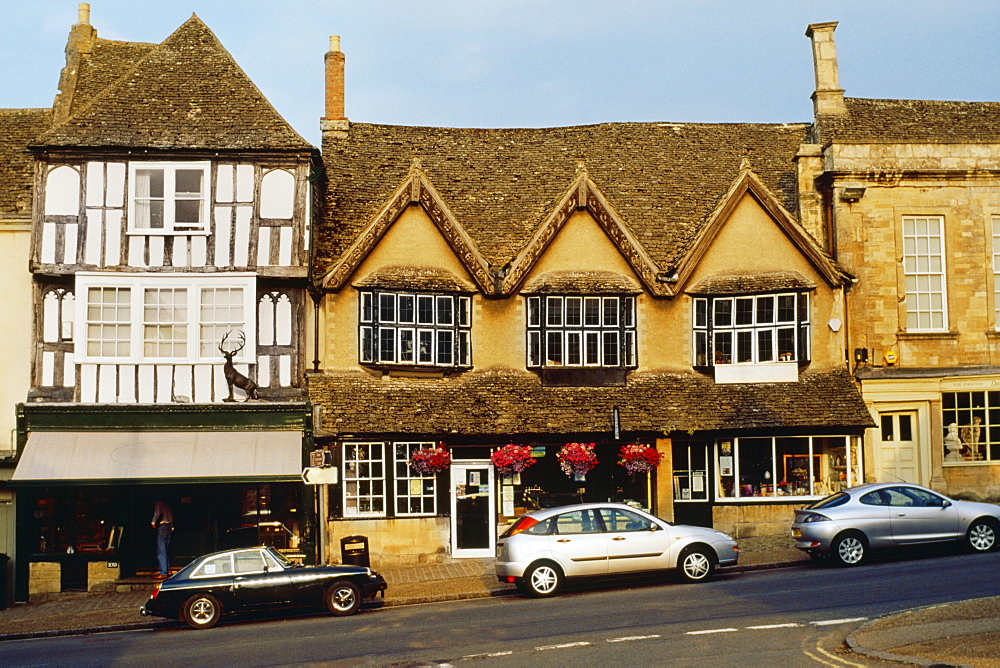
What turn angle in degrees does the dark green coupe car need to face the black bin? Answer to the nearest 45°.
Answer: approximately 45° to its left

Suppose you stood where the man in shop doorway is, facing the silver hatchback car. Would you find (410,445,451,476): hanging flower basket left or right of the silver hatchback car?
left

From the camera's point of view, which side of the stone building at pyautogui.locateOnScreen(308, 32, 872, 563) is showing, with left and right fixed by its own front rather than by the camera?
front

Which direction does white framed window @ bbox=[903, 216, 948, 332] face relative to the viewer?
toward the camera

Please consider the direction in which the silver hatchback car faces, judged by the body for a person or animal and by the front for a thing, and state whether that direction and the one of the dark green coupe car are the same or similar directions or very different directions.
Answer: same or similar directions

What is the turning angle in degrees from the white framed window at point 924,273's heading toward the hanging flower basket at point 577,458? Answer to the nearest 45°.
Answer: approximately 45° to its right

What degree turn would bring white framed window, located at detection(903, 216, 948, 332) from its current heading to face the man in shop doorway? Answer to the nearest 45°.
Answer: approximately 45° to its right

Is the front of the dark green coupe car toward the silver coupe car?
yes

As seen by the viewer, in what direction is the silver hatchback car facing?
to the viewer's right

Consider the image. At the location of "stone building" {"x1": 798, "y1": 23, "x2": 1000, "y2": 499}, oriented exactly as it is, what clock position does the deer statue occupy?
The deer statue is roughly at 2 o'clock from the stone building.

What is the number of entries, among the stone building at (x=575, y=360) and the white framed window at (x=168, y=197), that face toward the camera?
2

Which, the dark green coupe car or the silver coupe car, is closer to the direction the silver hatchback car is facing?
the silver coupe car

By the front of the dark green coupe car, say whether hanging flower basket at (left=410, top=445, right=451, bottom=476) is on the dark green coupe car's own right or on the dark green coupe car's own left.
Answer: on the dark green coupe car's own left

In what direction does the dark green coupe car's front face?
to the viewer's right

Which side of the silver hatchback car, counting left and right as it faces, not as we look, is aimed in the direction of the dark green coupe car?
back

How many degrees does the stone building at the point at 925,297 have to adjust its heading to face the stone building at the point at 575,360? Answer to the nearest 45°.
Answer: approximately 90° to its right
